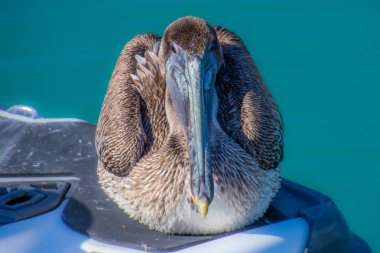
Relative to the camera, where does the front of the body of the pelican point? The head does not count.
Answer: toward the camera
